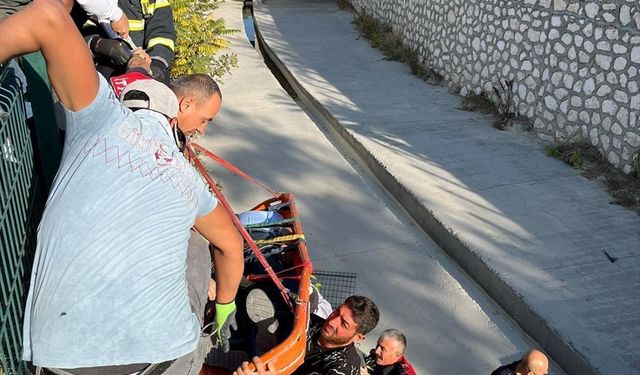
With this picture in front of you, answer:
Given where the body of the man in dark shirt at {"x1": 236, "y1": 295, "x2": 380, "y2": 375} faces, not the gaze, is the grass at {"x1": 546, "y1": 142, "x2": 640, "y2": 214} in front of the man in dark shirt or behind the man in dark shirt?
behind

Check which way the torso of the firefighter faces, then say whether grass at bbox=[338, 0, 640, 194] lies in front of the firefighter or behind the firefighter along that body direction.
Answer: behind

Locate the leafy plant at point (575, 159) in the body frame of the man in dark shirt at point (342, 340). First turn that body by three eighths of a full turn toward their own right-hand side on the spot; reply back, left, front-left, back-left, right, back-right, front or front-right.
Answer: front-right

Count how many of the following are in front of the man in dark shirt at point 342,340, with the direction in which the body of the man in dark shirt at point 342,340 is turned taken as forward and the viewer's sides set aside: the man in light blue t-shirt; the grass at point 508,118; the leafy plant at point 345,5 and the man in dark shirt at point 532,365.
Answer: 1

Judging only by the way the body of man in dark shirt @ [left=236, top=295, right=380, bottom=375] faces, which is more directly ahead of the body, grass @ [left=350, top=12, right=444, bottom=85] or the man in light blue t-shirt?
the man in light blue t-shirt

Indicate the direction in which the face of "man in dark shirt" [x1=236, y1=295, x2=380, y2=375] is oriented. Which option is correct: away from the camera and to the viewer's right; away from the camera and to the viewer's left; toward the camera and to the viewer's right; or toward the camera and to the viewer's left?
toward the camera and to the viewer's left

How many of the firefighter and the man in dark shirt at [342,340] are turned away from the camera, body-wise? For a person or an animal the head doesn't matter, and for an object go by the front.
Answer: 0

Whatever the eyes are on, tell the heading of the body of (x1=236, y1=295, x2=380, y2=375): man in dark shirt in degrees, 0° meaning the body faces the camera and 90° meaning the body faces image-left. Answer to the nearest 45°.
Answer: approximately 45°

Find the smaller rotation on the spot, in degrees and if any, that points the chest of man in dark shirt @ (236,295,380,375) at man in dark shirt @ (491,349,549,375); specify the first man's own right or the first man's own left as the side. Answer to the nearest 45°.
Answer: approximately 135° to the first man's own left

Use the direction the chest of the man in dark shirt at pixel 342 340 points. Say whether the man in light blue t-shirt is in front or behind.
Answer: in front
